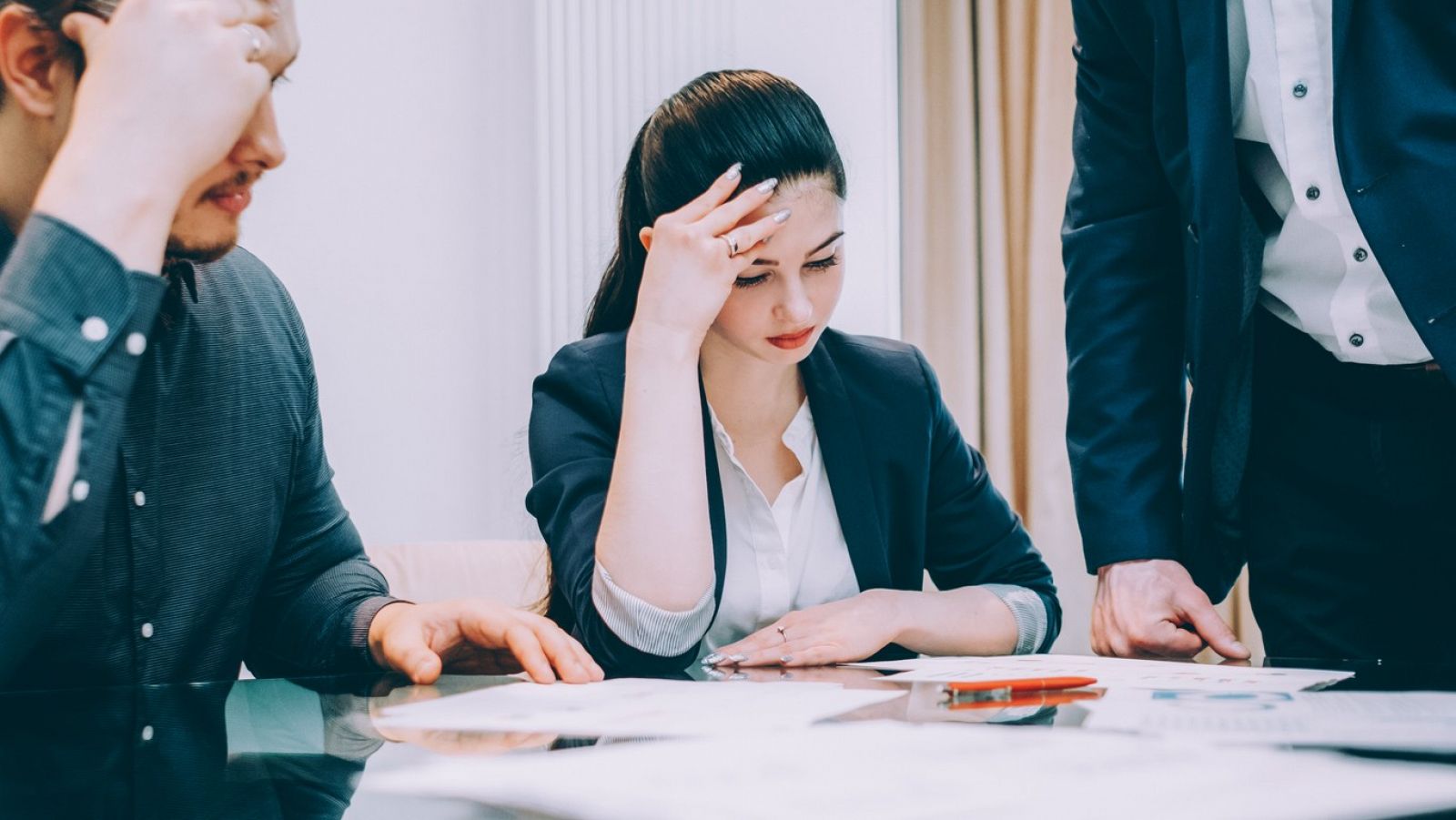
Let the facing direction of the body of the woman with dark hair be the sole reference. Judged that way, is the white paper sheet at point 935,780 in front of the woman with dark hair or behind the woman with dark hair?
in front

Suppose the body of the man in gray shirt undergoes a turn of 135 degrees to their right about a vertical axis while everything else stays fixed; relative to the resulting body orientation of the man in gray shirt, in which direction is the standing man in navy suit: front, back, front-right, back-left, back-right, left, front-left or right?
back

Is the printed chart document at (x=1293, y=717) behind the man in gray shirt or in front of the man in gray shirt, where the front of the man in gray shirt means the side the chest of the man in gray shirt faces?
in front

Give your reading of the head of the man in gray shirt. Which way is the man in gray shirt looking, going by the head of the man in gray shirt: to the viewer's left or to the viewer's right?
to the viewer's right

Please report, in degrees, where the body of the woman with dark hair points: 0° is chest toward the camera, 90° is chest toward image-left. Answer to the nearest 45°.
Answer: approximately 0°

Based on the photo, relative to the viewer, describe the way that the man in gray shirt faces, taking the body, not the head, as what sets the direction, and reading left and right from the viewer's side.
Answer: facing the viewer and to the right of the viewer

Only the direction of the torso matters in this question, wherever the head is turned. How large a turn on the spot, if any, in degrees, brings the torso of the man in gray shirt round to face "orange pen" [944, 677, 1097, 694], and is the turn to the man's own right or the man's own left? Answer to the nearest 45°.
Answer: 0° — they already face it

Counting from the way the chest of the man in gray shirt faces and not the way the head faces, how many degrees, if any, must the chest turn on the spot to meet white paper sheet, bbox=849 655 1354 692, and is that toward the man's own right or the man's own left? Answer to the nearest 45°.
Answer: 0° — they already face it

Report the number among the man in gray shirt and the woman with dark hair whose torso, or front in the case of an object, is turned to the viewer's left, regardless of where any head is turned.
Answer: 0
